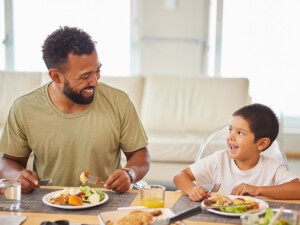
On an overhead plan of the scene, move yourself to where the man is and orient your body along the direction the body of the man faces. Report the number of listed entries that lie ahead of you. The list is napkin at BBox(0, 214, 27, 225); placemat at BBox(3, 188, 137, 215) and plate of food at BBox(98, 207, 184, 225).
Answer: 3

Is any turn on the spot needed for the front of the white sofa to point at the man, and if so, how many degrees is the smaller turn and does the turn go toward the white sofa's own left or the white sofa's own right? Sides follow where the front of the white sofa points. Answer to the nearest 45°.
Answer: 0° — it already faces them

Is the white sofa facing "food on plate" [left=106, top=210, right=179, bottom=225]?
yes

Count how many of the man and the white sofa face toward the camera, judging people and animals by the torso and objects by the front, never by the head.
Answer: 2

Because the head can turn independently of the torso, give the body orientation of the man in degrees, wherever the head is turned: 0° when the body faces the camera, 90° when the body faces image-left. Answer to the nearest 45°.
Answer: approximately 0°
